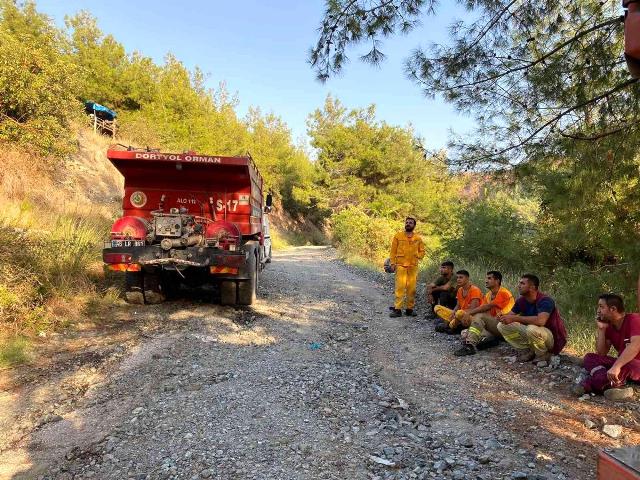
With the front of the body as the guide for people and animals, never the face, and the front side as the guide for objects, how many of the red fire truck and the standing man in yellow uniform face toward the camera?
1

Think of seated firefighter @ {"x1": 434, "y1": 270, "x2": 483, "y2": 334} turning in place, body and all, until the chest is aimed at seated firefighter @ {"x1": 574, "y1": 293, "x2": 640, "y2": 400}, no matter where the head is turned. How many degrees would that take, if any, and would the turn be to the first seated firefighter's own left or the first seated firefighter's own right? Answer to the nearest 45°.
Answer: approximately 90° to the first seated firefighter's own left

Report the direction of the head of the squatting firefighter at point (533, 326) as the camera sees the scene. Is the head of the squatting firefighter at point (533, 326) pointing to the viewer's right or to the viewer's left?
to the viewer's left

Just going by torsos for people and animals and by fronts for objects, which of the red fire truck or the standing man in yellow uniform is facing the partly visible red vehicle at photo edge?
the standing man in yellow uniform

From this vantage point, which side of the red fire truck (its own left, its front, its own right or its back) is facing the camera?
back

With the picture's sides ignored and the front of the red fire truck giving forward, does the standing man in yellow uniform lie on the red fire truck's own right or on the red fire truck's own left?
on the red fire truck's own right

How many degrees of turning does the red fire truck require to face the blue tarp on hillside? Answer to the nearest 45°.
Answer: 0° — it already faces it

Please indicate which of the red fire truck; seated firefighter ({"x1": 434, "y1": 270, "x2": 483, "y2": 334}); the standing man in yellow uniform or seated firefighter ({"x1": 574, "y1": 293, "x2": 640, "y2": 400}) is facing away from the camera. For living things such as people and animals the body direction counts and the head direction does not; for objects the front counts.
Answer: the red fire truck

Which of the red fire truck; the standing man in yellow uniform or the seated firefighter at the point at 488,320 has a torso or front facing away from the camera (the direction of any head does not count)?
the red fire truck

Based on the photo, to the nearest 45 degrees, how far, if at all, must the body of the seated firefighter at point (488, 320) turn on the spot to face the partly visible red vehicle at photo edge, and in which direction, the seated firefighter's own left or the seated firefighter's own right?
approximately 45° to the seated firefighter's own left

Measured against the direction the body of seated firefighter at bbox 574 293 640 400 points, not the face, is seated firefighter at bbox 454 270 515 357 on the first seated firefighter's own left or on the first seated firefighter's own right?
on the first seated firefighter's own right
